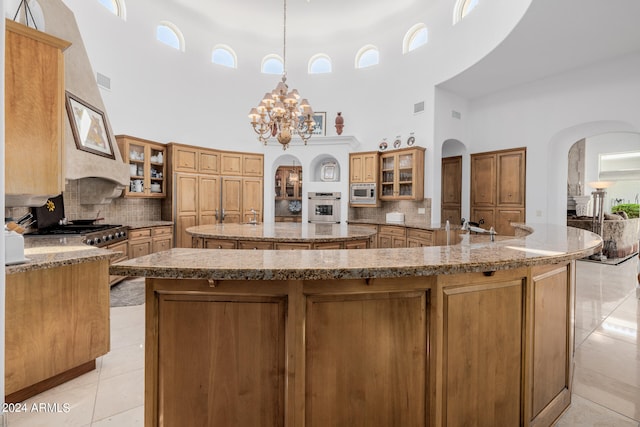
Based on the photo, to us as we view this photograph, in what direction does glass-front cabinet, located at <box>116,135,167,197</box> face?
facing the viewer and to the right of the viewer

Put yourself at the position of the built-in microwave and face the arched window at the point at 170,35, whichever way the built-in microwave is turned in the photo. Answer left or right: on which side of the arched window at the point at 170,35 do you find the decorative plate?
right

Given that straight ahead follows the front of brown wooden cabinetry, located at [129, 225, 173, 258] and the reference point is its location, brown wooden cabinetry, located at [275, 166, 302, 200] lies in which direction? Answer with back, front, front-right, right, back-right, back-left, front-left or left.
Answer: left

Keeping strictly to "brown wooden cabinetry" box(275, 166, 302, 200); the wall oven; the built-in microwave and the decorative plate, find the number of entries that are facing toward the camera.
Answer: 4

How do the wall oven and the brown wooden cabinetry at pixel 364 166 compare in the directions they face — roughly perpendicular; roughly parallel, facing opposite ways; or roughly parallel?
roughly parallel

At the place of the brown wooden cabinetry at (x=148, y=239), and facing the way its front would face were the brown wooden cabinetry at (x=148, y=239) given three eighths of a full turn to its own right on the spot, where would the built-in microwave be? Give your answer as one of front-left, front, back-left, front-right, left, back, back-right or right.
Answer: back

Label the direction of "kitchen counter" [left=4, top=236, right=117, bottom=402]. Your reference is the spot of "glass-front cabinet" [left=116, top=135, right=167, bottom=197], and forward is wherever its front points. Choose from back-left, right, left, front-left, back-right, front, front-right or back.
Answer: front-right

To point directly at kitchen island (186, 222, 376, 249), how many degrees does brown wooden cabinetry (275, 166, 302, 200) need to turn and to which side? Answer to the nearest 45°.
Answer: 0° — it already faces it

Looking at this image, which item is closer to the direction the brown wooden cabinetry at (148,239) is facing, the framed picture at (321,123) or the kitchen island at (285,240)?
the kitchen island

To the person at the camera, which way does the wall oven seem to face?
facing the viewer

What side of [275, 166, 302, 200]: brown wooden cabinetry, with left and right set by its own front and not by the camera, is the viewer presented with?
front
